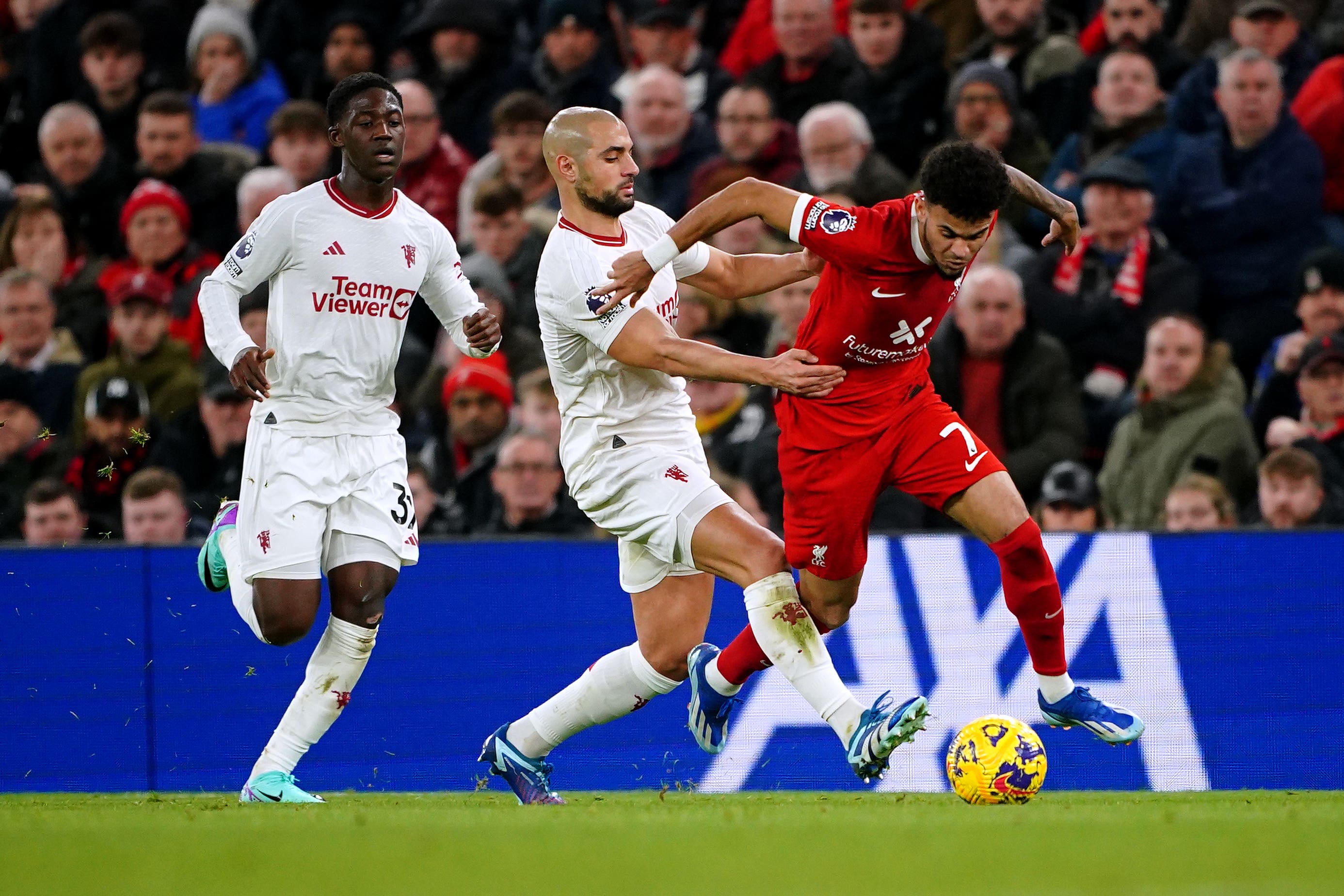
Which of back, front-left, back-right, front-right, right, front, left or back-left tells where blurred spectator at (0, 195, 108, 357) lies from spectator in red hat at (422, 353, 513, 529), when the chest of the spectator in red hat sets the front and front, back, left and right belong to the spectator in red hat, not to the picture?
back-right

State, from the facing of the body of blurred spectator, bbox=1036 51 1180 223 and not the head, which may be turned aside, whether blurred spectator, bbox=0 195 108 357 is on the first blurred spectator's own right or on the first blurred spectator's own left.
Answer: on the first blurred spectator's own right

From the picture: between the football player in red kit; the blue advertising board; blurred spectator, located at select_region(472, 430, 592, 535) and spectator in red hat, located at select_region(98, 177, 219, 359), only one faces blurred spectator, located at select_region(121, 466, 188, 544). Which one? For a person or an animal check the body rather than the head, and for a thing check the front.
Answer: the spectator in red hat

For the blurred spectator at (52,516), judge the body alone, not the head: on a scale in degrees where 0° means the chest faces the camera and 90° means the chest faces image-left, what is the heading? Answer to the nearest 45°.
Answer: approximately 0°

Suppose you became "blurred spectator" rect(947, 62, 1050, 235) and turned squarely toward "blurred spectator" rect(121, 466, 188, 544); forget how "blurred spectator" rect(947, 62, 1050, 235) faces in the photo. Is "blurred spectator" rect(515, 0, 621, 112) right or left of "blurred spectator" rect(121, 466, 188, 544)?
right

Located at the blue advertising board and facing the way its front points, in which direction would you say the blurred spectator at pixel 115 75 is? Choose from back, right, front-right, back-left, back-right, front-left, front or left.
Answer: back-right
